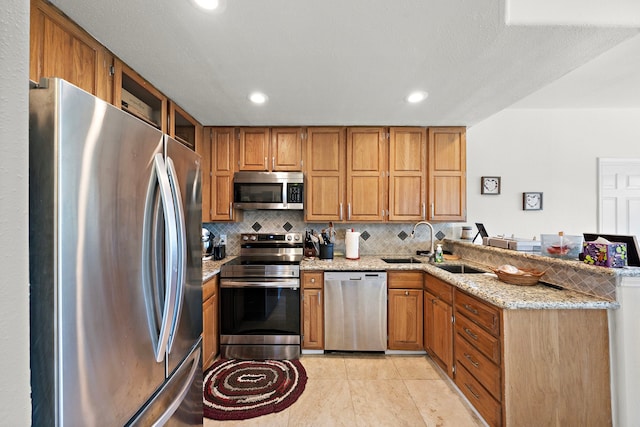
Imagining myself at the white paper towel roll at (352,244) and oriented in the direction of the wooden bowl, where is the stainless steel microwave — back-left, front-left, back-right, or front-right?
back-right

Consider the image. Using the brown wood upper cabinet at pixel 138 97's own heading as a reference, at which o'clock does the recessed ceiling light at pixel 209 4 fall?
The recessed ceiling light is roughly at 1 o'clock from the brown wood upper cabinet.

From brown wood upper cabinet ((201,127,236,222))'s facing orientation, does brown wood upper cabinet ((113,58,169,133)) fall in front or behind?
in front

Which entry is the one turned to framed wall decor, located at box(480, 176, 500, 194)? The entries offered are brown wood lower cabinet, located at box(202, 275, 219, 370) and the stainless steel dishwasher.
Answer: the brown wood lower cabinet

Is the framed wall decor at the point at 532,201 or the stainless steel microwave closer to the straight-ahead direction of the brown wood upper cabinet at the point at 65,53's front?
the framed wall decor

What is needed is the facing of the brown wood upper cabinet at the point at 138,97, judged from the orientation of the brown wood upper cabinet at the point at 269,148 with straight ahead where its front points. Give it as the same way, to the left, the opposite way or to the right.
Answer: to the left

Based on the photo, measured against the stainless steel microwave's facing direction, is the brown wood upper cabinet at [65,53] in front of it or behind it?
in front

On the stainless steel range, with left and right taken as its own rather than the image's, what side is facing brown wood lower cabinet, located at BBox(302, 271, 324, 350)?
left

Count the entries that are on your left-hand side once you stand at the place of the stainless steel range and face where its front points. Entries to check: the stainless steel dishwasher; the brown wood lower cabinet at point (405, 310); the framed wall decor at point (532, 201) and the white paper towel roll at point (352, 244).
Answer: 4

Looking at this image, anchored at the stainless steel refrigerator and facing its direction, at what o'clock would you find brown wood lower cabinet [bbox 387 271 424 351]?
The brown wood lower cabinet is roughly at 10 o'clock from the stainless steel refrigerator.

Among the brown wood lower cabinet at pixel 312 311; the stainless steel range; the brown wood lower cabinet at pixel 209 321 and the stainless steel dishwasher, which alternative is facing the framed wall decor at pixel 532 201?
the brown wood lower cabinet at pixel 209 321
